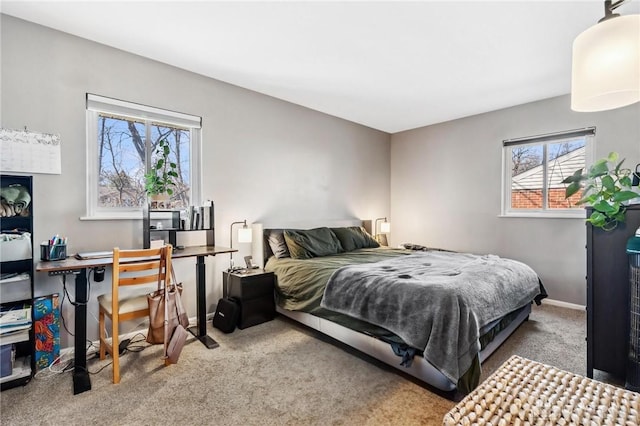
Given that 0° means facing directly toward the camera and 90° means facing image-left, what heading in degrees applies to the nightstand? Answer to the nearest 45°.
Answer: approximately 315°

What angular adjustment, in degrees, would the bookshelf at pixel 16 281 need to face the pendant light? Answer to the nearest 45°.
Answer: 0° — it already faces it

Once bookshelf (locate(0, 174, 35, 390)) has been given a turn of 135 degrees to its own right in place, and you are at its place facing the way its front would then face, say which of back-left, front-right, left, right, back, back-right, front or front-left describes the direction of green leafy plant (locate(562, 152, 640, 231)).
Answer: back-left

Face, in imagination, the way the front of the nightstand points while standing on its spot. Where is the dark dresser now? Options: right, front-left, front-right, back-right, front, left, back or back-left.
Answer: front

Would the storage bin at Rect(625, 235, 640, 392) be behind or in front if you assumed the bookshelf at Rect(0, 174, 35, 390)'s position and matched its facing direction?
in front

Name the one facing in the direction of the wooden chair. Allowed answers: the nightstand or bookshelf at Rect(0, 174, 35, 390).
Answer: the bookshelf

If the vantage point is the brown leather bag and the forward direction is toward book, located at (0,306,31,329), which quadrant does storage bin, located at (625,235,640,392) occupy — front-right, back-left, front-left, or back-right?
back-left
